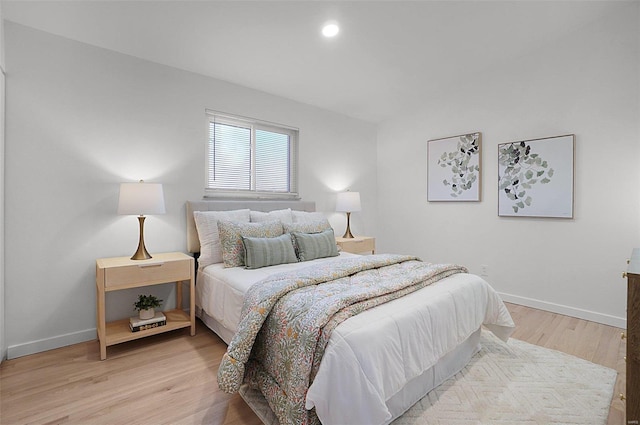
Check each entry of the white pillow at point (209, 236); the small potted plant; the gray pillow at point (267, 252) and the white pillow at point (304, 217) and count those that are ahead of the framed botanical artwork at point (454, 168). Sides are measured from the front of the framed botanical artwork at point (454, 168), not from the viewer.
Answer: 4

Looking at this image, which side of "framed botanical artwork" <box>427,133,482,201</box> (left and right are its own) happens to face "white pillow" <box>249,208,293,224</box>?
front

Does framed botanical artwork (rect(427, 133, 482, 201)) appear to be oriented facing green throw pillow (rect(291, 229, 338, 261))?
yes

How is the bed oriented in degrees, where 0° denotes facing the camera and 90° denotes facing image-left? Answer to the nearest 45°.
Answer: approximately 315°

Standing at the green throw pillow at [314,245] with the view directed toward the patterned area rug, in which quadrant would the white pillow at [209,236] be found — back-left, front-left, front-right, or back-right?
back-right

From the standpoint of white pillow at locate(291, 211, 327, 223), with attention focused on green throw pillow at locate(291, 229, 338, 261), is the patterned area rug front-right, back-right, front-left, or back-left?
front-left

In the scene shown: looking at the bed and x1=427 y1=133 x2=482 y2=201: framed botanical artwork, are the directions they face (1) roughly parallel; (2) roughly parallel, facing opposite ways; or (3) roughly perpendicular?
roughly perpendicular

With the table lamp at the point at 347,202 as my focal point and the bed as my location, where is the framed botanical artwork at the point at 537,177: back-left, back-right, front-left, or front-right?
front-right

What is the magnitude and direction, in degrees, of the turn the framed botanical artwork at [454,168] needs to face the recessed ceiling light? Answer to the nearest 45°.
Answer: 0° — it already faces it

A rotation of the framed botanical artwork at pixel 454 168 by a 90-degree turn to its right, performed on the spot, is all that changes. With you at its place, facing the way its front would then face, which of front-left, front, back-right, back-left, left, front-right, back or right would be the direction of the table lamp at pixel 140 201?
left

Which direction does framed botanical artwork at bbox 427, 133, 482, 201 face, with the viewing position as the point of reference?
facing the viewer and to the left of the viewer

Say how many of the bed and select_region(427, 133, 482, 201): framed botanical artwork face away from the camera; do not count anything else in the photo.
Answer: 0

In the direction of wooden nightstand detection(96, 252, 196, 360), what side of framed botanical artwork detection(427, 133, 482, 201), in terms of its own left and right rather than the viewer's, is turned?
front
